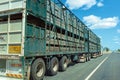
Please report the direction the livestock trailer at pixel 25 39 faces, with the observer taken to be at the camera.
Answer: facing away from the viewer and to the right of the viewer
